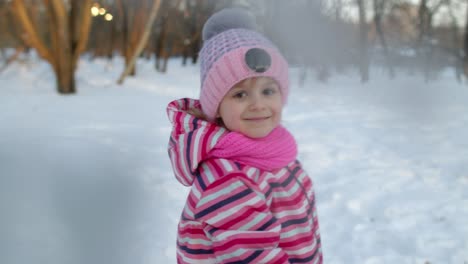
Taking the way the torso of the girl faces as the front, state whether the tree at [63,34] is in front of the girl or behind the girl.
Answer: behind

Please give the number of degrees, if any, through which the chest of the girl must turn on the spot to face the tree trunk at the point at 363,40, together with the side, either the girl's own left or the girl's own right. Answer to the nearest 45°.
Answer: approximately 135° to the girl's own left

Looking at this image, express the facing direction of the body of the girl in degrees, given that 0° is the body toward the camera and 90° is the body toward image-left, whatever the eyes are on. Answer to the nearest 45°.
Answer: approximately 315°

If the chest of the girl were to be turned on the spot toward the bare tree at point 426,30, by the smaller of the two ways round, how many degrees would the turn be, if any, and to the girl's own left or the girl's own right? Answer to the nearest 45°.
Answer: approximately 90° to the girl's own left
